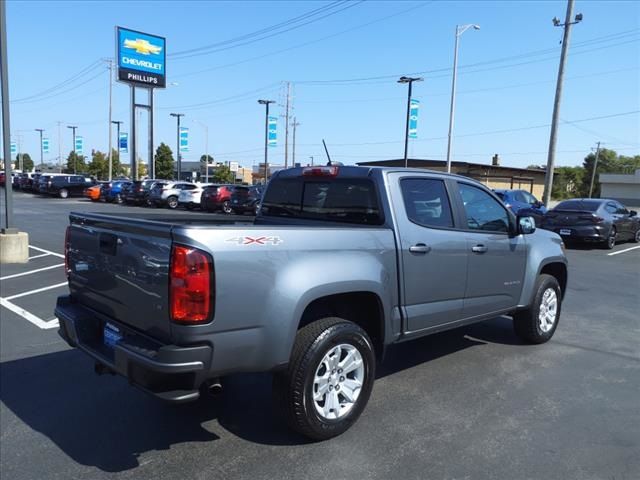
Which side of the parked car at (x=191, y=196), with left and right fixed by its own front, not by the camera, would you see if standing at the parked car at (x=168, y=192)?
left

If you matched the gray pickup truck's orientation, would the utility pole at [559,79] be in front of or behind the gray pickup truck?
in front

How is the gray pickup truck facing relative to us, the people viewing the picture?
facing away from the viewer and to the right of the viewer

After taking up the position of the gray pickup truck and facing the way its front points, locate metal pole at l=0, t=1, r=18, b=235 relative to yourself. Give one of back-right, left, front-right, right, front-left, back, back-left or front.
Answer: left

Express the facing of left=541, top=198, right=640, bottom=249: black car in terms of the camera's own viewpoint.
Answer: facing away from the viewer and to the right of the viewer

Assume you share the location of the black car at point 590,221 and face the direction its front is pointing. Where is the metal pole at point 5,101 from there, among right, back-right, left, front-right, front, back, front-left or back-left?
back

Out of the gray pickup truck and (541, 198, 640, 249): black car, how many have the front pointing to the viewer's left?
0

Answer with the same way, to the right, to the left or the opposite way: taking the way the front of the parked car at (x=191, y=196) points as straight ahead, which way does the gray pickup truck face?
the opposite way

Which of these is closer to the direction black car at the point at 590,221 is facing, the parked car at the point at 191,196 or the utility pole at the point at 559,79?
the utility pole
